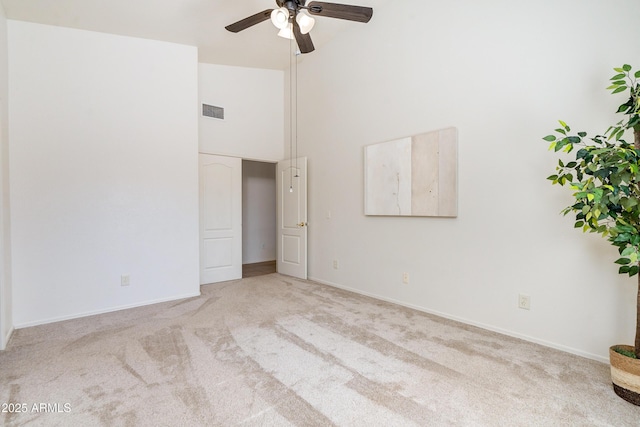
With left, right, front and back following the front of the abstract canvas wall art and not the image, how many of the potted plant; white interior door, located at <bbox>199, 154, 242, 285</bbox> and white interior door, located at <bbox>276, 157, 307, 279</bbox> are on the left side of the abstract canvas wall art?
1

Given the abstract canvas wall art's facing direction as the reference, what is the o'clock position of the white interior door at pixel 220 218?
The white interior door is roughly at 2 o'clock from the abstract canvas wall art.

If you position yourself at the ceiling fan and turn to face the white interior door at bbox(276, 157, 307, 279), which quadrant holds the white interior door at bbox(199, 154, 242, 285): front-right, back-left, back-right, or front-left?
front-left

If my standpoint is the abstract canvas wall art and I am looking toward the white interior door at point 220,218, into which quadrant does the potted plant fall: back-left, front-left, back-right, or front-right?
back-left

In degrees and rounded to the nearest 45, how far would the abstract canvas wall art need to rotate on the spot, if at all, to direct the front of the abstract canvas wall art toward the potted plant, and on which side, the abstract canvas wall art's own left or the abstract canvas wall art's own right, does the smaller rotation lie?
approximately 90° to the abstract canvas wall art's own left

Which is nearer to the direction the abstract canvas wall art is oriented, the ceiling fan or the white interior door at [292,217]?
the ceiling fan

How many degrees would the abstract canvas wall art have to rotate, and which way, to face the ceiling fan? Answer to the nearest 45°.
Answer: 0° — it already faces it

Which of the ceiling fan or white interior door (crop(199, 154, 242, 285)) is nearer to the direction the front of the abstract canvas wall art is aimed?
the ceiling fan

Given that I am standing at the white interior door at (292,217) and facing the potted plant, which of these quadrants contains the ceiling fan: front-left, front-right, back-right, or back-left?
front-right

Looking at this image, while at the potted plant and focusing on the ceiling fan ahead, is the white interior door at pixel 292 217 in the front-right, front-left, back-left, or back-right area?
front-right

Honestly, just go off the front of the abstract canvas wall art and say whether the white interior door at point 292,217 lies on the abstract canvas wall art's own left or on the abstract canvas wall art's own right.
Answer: on the abstract canvas wall art's own right

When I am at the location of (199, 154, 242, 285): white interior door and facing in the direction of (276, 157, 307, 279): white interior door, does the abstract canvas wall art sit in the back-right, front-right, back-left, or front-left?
front-right

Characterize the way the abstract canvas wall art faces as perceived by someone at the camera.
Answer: facing the viewer and to the left of the viewer

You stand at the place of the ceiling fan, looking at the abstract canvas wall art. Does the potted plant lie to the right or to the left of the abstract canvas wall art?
right
